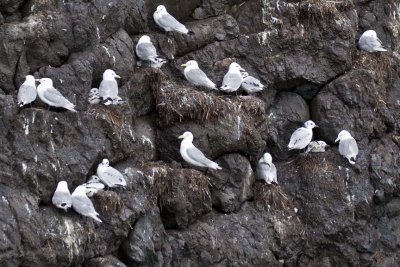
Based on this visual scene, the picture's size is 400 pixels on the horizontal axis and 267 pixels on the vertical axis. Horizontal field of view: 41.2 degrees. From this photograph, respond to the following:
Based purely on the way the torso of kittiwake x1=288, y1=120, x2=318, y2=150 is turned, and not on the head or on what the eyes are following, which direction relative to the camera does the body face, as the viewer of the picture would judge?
to the viewer's right

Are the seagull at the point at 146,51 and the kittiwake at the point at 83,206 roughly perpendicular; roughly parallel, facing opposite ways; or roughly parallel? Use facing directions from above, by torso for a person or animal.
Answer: roughly parallel

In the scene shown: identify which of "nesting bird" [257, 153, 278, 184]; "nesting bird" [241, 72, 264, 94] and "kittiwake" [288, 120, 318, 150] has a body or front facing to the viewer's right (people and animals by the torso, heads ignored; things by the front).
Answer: the kittiwake

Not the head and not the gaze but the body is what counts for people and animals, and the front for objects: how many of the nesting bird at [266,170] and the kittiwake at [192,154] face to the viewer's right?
0

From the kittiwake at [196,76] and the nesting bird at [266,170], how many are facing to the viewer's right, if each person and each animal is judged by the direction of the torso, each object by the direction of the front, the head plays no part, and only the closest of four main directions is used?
0

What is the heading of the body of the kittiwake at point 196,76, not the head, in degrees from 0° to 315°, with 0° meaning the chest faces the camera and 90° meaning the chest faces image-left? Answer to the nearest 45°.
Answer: approximately 90°

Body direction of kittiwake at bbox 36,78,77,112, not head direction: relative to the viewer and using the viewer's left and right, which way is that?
facing to the left of the viewer

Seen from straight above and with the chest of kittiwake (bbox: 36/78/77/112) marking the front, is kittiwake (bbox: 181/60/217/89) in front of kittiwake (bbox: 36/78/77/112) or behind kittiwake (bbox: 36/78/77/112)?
behind

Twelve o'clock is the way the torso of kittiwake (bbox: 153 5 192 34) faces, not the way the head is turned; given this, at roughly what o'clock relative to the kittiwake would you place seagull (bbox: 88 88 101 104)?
The seagull is roughly at 10 o'clock from the kittiwake.

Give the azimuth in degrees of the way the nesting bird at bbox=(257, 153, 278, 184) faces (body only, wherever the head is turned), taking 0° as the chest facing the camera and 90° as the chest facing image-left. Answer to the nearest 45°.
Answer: approximately 135°

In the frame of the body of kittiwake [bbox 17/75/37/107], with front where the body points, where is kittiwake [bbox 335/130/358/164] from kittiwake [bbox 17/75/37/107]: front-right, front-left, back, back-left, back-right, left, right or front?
front-right

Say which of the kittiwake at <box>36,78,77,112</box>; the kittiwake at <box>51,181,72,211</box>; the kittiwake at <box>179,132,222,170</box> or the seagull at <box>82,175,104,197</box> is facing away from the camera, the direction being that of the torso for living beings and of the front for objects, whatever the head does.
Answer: the kittiwake at <box>51,181,72,211</box>

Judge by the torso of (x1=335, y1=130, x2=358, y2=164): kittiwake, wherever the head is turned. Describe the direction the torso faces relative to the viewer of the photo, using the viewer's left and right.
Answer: facing away from the viewer and to the left of the viewer

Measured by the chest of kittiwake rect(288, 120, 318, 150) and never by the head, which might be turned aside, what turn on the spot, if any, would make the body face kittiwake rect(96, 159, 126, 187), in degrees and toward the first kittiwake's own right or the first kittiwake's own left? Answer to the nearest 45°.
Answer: approximately 135° to the first kittiwake's own right

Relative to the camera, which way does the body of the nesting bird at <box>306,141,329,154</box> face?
to the viewer's right
